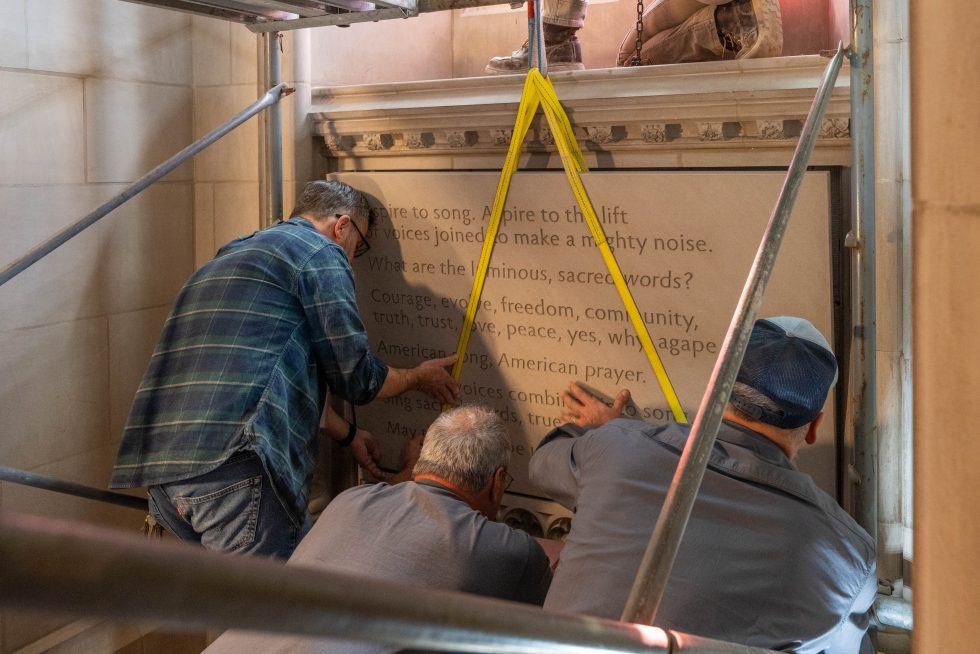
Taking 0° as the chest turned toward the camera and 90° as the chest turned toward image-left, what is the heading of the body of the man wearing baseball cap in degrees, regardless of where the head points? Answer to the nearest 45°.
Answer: approximately 180°

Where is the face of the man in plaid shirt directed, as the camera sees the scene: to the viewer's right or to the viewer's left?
to the viewer's right

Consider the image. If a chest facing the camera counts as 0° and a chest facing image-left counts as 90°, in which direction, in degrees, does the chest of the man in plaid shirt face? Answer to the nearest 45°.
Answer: approximately 225°
